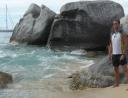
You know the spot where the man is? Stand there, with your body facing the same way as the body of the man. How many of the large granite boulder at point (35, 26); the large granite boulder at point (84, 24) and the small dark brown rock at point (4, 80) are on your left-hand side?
0

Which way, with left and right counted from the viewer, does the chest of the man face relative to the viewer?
facing the viewer and to the left of the viewer

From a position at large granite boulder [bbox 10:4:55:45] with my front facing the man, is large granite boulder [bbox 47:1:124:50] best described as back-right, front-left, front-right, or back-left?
front-left

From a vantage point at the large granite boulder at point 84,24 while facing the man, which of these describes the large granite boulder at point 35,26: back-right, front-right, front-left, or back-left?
back-right

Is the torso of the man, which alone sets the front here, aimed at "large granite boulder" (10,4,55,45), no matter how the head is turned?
no

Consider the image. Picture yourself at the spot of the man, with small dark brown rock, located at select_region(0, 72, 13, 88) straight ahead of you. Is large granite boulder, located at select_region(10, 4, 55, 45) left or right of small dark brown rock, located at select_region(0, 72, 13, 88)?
right

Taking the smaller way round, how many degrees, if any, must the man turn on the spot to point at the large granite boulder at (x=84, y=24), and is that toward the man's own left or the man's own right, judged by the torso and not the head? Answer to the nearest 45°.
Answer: approximately 135° to the man's own right

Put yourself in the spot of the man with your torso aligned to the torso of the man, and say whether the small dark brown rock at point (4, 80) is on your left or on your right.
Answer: on your right
